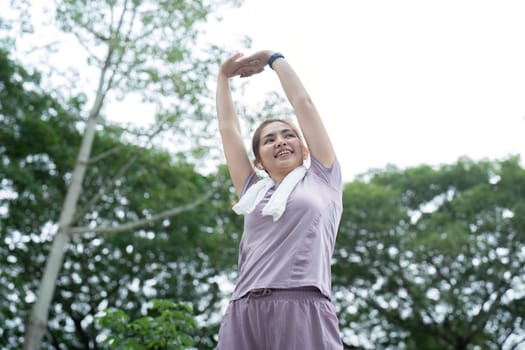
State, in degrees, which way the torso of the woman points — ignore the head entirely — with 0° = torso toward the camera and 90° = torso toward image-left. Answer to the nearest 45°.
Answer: approximately 45°
